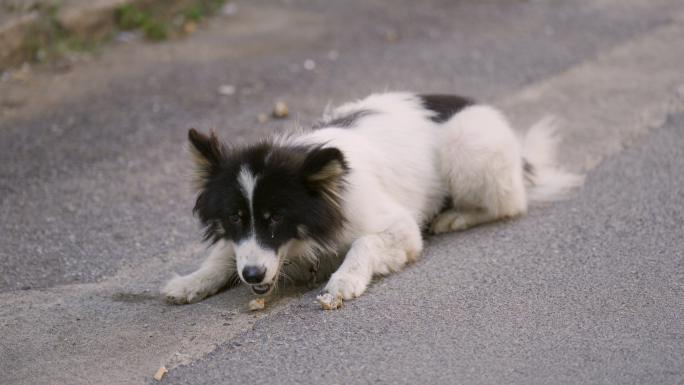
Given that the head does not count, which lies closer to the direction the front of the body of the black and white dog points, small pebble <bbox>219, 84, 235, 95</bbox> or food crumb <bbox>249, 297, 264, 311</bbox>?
the food crumb

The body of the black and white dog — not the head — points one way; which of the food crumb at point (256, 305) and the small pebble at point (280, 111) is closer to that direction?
the food crumb

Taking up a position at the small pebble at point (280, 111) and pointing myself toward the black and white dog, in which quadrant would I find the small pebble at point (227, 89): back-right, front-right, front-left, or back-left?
back-right

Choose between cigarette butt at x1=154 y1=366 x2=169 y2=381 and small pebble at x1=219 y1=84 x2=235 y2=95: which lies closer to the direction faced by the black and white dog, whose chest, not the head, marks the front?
the cigarette butt

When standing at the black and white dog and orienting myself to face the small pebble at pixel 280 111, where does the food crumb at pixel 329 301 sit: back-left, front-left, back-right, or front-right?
back-left

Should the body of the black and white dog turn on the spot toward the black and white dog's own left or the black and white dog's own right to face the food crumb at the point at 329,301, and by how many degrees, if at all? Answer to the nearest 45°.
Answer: approximately 45° to the black and white dog's own left

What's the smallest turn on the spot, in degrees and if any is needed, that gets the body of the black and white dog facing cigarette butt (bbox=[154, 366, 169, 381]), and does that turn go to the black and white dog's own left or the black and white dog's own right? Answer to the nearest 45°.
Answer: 0° — it already faces it

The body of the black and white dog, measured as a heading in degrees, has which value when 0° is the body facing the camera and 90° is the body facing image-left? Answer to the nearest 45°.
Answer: approximately 45°

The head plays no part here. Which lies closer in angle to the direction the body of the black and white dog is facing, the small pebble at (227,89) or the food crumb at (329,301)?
the food crumb

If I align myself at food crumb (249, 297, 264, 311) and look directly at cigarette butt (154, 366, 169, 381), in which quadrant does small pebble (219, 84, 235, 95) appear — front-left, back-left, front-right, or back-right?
back-right

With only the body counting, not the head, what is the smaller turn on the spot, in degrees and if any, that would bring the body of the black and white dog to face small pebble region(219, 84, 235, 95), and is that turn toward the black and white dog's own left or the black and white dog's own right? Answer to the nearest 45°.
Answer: approximately 90° to the black and white dog's own right

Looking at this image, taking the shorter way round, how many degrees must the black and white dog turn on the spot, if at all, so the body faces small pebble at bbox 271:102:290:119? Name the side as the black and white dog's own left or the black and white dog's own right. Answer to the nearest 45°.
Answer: approximately 135° to the black and white dog's own right
